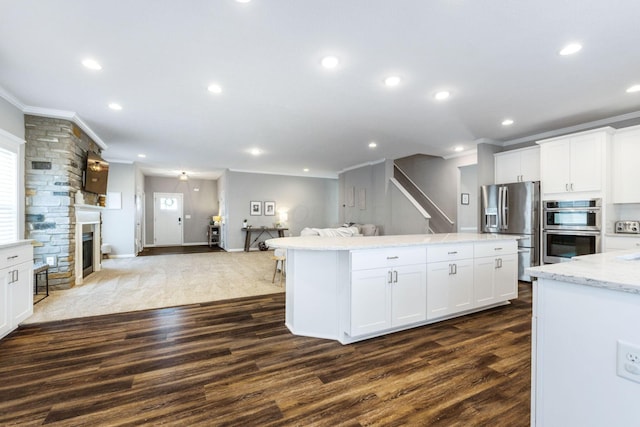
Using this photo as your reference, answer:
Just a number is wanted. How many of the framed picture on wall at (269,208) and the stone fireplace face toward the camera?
1

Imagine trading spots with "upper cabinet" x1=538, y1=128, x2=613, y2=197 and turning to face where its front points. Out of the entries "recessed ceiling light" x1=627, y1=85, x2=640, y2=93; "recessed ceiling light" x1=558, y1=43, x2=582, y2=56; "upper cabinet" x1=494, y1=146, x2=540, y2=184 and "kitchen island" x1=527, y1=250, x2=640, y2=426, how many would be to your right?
1

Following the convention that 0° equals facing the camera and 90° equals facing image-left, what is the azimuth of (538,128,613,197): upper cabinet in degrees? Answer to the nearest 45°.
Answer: approximately 45°

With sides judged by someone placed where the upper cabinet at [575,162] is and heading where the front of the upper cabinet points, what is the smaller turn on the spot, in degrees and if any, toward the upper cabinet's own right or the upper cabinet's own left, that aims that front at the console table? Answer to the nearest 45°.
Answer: approximately 45° to the upper cabinet's own right

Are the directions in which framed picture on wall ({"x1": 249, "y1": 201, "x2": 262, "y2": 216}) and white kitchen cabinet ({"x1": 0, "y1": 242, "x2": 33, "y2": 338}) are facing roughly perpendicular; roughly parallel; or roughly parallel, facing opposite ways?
roughly perpendicular

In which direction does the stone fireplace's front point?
to the viewer's right

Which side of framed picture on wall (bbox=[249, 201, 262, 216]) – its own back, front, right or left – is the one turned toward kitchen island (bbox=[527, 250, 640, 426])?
front

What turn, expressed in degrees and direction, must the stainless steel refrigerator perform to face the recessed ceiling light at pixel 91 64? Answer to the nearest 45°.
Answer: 0° — it already faces it

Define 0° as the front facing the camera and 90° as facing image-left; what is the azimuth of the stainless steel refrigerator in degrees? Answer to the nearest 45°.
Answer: approximately 45°

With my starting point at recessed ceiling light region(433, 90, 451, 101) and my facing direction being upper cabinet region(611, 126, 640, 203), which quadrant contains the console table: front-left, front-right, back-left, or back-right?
back-left

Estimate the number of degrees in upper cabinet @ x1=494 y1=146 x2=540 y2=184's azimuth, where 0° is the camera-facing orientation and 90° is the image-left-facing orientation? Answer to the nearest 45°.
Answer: approximately 45°

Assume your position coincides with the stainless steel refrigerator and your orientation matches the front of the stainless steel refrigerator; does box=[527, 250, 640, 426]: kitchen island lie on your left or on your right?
on your left

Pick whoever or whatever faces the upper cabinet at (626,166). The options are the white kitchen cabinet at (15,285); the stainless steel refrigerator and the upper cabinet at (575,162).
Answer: the white kitchen cabinet
